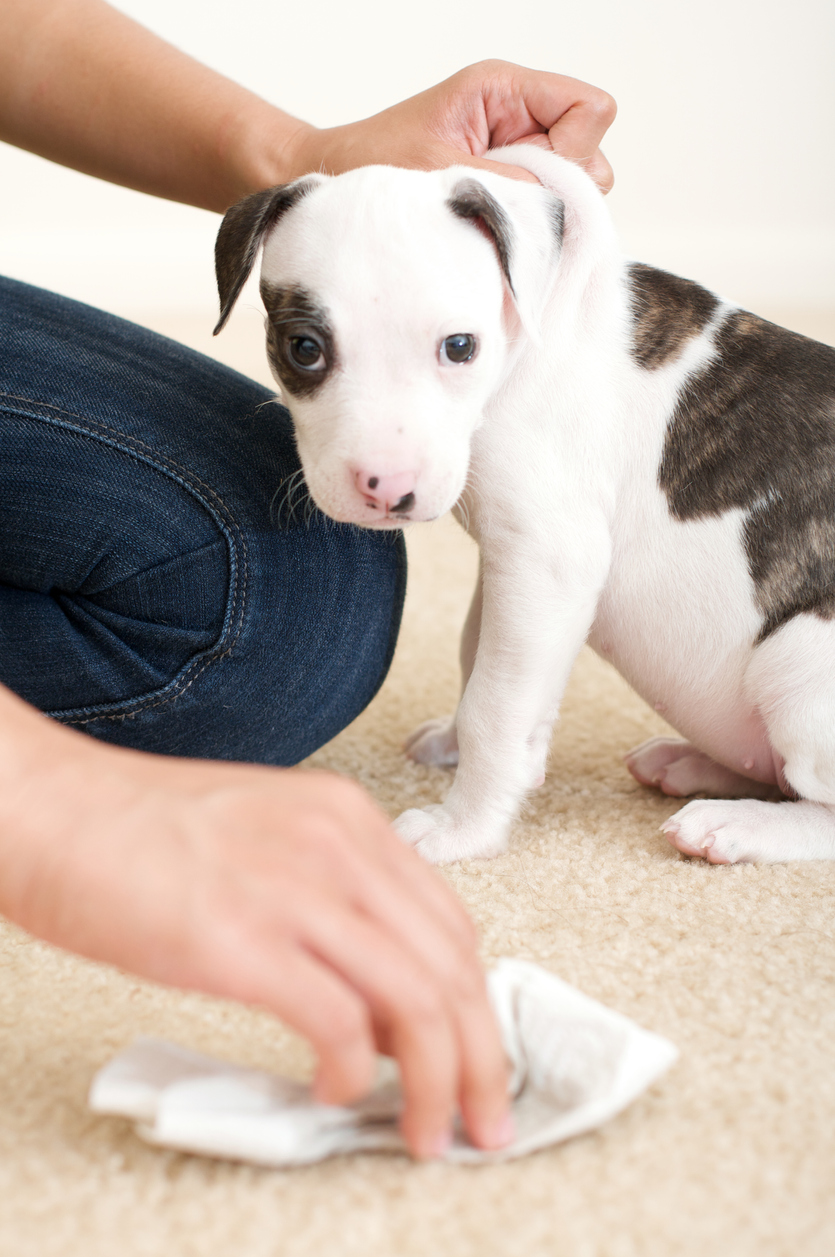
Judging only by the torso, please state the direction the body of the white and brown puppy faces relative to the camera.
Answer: to the viewer's left
